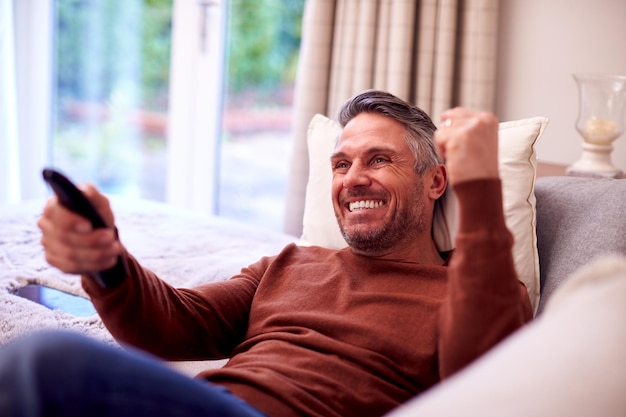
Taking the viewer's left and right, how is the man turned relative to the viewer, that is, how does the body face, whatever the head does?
facing the viewer and to the left of the viewer

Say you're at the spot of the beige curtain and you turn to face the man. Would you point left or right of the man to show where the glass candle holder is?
left

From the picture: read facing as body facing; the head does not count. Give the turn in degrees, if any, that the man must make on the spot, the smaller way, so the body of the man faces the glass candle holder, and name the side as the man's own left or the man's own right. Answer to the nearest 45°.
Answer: approximately 180°

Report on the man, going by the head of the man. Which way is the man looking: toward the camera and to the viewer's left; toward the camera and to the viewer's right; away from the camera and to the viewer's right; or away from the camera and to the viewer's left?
toward the camera and to the viewer's left

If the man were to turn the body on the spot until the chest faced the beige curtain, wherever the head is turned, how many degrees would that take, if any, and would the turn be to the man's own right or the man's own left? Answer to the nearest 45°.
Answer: approximately 135° to the man's own right
